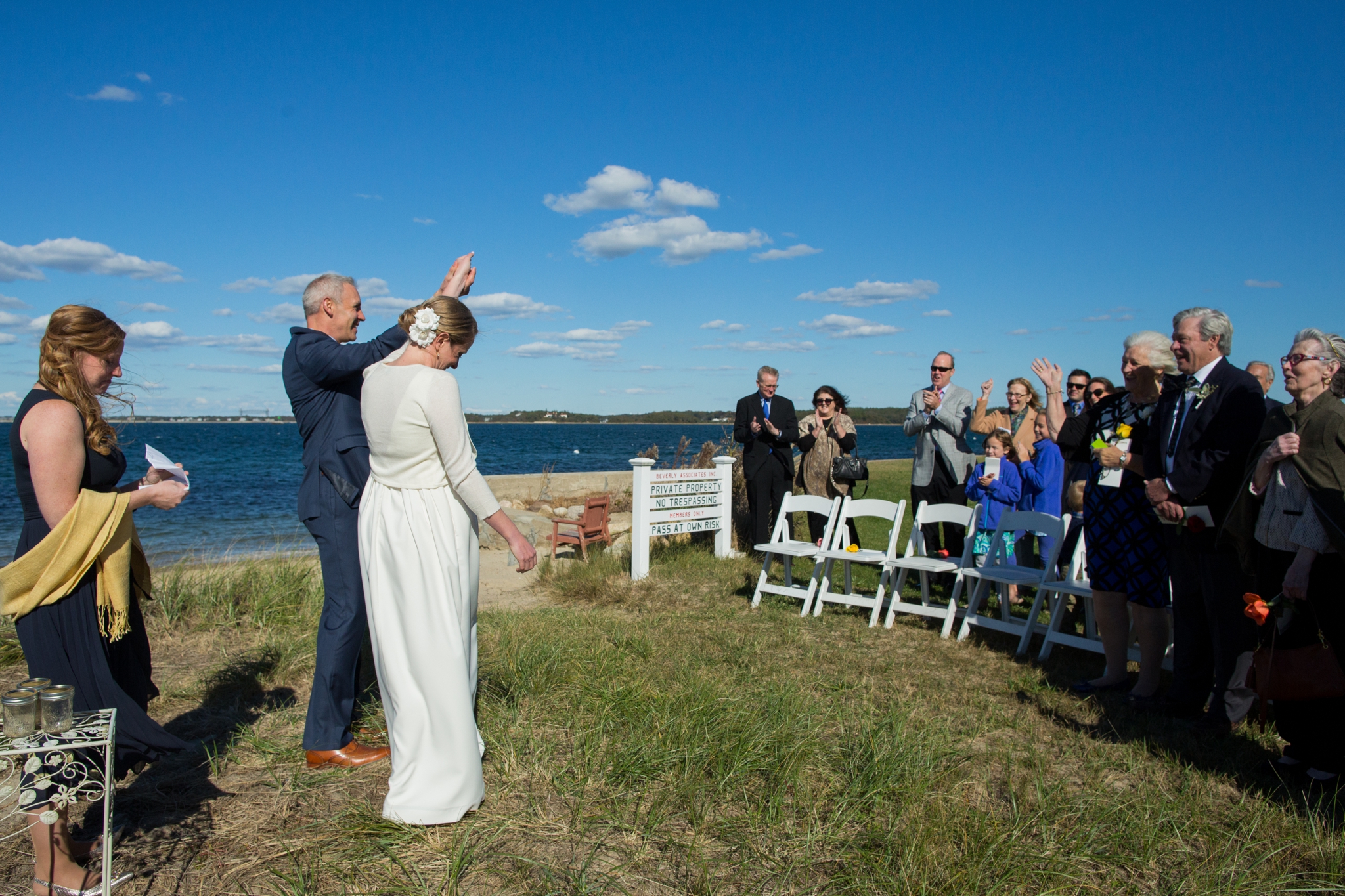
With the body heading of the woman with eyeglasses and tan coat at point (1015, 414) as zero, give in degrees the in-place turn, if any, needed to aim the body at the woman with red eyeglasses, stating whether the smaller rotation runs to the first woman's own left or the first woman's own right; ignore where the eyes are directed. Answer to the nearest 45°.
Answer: approximately 45° to the first woman's own left

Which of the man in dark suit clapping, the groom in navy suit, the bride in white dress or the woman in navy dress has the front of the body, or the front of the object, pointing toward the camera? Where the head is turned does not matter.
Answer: the man in dark suit clapping

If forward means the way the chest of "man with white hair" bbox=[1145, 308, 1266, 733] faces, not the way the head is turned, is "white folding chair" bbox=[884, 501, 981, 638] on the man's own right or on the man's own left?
on the man's own right

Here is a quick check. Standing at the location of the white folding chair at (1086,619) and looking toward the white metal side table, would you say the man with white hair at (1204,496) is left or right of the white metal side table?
left

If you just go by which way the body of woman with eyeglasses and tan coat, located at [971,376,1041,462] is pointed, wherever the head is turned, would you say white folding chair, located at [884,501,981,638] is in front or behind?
in front

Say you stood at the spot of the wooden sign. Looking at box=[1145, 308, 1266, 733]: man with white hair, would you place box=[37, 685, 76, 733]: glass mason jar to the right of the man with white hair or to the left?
right

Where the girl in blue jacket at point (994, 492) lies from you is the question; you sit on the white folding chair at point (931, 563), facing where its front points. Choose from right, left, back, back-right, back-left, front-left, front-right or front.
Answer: back

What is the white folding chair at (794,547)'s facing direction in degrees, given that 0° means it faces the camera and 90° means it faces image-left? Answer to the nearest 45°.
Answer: approximately 45°

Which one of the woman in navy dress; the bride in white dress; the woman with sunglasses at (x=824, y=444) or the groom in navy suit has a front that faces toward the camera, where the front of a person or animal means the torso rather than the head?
the woman with sunglasses

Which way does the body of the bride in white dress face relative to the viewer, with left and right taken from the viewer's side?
facing away from the viewer and to the right of the viewer

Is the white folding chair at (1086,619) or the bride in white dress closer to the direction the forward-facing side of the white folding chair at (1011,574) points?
the bride in white dress
